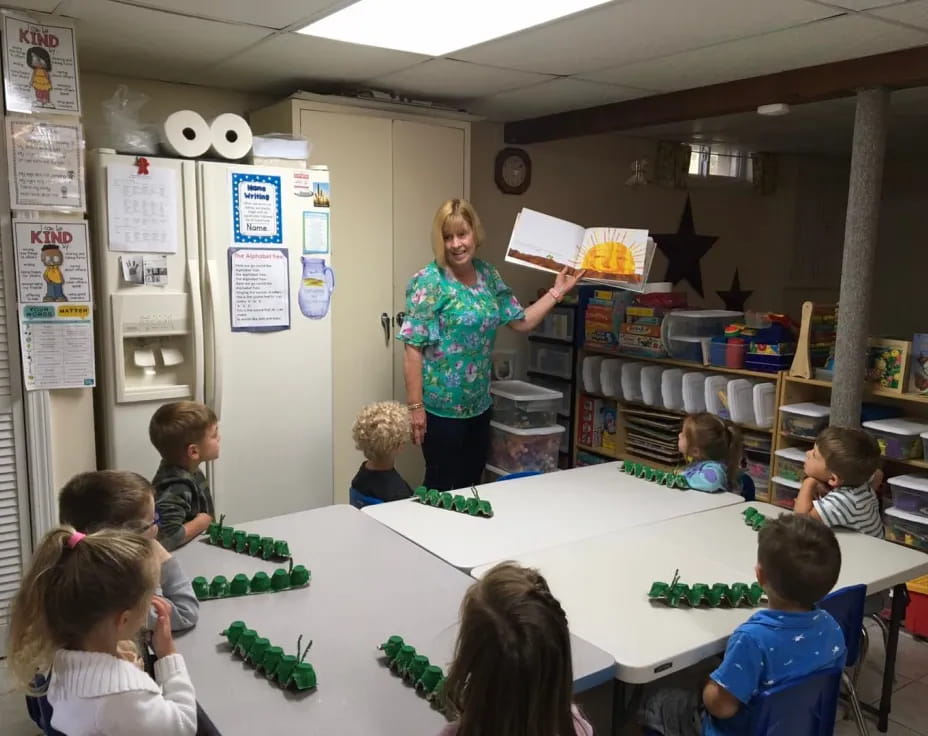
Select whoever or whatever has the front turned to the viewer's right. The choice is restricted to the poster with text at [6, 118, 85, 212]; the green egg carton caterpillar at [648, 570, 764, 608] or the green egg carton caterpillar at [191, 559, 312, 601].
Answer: the green egg carton caterpillar at [191, 559, 312, 601]

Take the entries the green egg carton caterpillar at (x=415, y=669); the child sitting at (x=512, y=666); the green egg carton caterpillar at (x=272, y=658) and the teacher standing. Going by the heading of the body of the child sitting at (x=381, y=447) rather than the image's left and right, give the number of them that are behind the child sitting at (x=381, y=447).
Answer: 3

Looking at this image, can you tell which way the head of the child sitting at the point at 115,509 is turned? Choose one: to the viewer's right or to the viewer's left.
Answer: to the viewer's right

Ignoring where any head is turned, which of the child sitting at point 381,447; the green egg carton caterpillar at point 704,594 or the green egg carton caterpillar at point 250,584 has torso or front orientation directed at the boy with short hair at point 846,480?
the green egg carton caterpillar at point 250,584

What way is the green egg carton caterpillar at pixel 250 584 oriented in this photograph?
to the viewer's right

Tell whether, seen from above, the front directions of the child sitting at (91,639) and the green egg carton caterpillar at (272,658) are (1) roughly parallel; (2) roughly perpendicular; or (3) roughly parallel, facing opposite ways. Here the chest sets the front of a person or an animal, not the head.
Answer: roughly perpendicular

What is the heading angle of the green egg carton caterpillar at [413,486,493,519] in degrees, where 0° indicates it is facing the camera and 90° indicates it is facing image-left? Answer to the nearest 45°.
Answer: approximately 315°

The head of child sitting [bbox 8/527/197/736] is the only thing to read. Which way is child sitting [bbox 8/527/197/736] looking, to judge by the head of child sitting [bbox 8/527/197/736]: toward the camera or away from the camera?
away from the camera

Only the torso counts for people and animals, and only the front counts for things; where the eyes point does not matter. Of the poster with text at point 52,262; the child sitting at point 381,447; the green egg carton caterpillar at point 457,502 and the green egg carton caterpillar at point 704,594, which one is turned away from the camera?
the child sitting

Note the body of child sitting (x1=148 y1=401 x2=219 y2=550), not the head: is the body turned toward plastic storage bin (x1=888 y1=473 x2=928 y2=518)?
yes

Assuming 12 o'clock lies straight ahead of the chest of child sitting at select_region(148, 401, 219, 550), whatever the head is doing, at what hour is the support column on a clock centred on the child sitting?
The support column is roughly at 12 o'clock from the child sitting.

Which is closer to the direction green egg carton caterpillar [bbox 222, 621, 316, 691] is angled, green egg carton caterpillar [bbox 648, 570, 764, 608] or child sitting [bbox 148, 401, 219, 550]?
the green egg carton caterpillar

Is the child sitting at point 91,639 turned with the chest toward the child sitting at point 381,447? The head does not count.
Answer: yes

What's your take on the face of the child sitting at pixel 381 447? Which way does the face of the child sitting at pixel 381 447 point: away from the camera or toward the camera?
away from the camera

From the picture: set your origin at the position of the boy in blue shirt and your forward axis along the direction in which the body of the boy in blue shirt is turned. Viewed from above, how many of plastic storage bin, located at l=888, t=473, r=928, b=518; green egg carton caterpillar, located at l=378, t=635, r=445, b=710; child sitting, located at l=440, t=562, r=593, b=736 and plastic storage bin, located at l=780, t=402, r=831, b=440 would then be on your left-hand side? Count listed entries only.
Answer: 2

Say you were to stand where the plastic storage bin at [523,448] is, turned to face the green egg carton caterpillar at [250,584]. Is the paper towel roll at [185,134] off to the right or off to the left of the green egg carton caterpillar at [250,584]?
right
